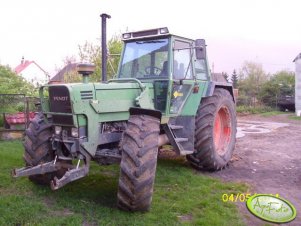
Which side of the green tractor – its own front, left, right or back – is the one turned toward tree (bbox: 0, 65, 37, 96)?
right

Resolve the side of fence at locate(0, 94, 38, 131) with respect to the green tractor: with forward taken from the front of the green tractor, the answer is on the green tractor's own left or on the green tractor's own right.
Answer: on the green tractor's own right

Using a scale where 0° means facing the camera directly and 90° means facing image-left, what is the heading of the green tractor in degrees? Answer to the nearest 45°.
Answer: approximately 45°

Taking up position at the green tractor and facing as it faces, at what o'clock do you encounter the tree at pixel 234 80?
The tree is roughly at 5 o'clock from the green tractor.

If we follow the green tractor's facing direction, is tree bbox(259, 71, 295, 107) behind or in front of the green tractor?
behind

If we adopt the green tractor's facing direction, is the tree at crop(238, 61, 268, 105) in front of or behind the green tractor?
behind
